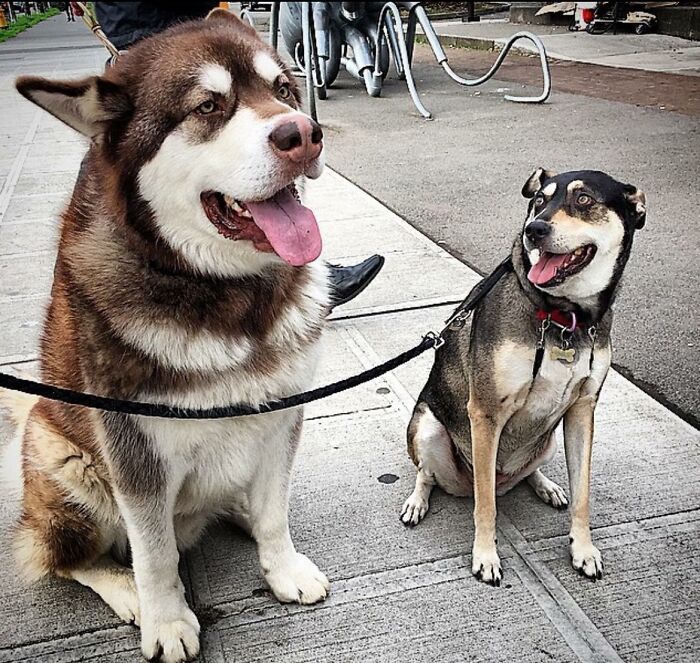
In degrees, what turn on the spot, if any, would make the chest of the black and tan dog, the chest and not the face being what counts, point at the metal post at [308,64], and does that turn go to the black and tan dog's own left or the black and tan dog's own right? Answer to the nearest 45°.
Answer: approximately 135° to the black and tan dog's own left

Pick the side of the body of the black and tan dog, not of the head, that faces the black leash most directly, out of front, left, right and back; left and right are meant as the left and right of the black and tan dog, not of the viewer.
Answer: right

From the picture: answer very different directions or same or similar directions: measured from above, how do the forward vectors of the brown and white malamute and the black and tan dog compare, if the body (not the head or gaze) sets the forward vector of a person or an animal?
same or similar directions

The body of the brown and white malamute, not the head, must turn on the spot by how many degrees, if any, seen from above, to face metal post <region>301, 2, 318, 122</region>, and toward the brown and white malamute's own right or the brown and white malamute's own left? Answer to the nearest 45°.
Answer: approximately 135° to the brown and white malamute's own left

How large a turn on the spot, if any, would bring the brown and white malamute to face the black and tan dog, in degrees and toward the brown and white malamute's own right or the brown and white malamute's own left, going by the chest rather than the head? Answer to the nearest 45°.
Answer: approximately 45° to the brown and white malamute's own left

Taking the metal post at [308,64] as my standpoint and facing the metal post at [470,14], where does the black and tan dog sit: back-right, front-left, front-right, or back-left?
back-right

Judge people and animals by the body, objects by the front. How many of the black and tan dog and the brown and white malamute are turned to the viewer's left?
0

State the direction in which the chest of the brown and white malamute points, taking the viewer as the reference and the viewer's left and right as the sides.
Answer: facing the viewer and to the right of the viewer

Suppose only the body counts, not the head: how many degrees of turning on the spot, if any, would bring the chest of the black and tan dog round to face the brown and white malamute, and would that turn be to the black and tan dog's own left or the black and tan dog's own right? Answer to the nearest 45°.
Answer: approximately 90° to the black and tan dog's own right

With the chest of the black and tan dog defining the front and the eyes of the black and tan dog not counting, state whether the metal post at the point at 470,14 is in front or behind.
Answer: behind
